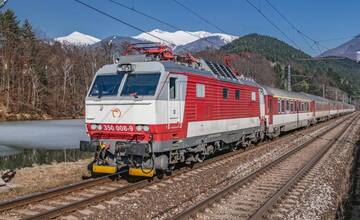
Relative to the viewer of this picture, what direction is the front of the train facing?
facing the viewer and to the left of the viewer
